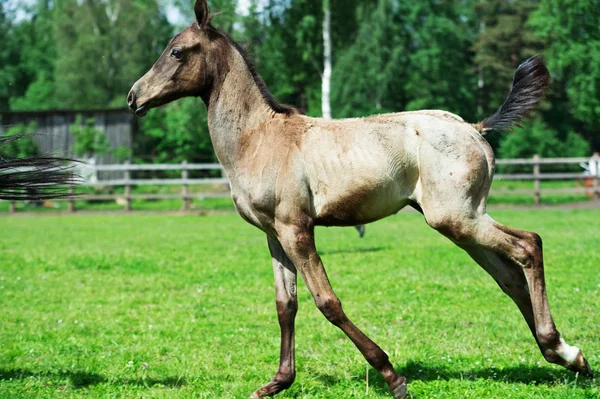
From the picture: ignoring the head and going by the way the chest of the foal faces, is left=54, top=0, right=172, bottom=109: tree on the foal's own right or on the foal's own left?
on the foal's own right

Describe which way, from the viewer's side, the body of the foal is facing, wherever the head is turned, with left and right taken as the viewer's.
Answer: facing to the left of the viewer

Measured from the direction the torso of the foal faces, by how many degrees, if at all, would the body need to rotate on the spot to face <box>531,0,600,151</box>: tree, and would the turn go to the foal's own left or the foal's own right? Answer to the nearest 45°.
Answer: approximately 90° to the foal's own right
